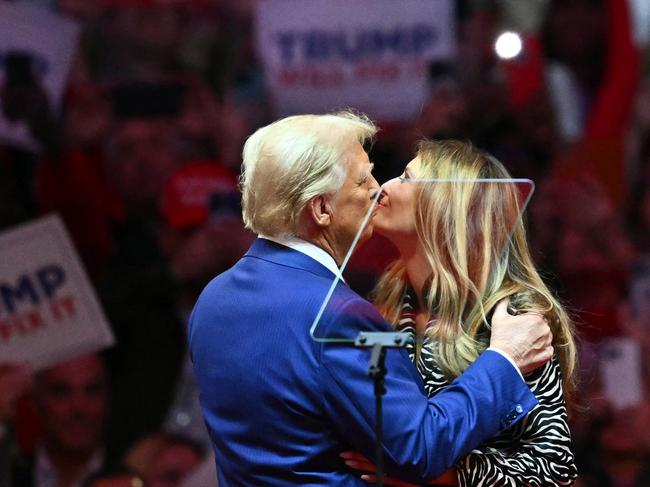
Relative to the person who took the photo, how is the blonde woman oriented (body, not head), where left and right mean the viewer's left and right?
facing to the left of the viewer

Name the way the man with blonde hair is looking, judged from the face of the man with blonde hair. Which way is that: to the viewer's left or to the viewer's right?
to the viewer's right

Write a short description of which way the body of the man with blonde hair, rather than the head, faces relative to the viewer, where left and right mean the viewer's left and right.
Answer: facing away from the viewer and to the right of the viewer

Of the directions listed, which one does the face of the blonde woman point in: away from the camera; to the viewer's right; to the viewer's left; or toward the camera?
to the viewer's left

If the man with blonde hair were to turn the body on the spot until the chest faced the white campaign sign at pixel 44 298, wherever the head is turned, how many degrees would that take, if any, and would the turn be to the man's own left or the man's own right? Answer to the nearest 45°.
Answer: approximately 90° to the man's own left

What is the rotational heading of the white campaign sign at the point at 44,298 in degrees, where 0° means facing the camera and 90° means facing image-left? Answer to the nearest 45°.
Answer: approximately 0°

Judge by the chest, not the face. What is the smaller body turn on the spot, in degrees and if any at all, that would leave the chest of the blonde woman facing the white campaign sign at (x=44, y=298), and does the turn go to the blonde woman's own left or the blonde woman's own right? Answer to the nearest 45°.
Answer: approximately 45° to the blonde woman's own right
